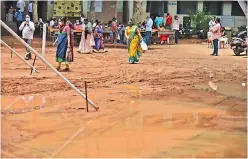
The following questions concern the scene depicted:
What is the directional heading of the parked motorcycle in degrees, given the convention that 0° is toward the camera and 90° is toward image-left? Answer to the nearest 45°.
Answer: approximately 45°

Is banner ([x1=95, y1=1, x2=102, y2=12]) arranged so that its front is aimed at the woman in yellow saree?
yes

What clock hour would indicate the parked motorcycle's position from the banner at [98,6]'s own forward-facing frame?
The parked motorcycle is roughly at 11 o'clock from the banner.

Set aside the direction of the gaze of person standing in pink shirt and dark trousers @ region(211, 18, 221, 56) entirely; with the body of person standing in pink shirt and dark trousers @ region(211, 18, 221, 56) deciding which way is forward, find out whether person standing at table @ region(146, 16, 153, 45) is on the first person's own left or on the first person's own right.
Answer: on the first person's own right

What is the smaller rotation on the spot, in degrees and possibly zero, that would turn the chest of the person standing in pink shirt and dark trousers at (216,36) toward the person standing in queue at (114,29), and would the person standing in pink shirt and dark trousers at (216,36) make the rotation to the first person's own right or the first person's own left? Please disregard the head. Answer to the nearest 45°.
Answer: approximately 45° to the first person's own right
